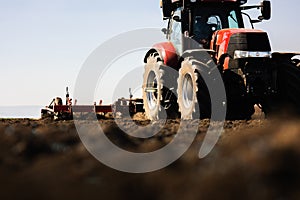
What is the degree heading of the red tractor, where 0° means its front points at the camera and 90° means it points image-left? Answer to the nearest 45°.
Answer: approximately 315°
